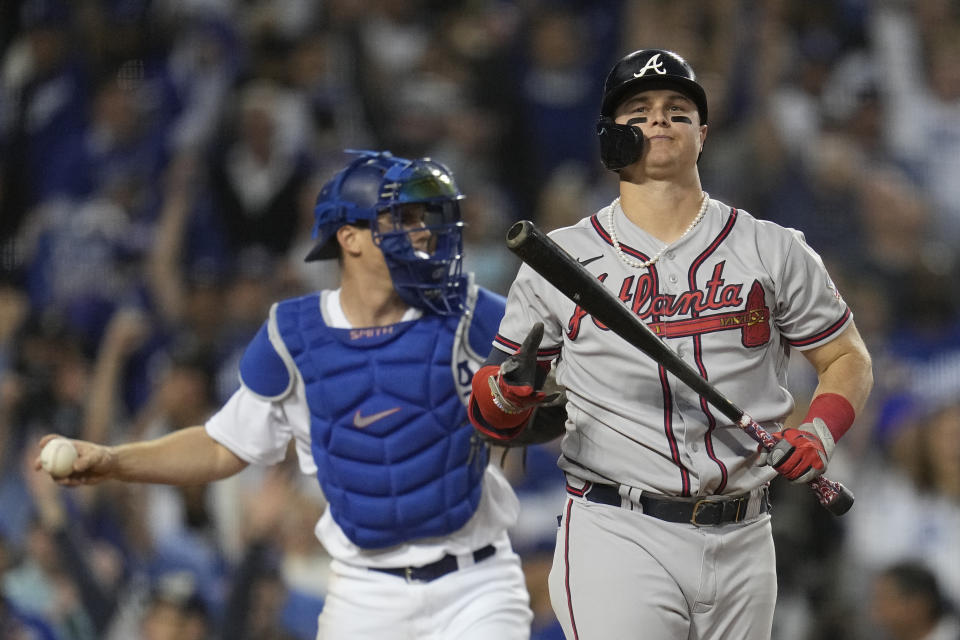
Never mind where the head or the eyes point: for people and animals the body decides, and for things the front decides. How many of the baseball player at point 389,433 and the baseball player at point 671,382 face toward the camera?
2

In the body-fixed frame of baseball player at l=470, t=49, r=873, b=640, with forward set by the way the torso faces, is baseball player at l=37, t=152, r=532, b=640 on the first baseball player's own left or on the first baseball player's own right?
on the first baseball player's own right

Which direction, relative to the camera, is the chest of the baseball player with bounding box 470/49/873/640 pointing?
toward the camera

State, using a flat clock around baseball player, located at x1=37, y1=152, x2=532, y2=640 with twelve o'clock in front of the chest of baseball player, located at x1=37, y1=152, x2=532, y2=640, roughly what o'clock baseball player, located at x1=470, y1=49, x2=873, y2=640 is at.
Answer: baseball player, located at x1=470, y1=49, x2=873, y2=640 is roughly at 11 o'clock from baseball player, located at x1=37, y1=152, x2=532, y2=640.

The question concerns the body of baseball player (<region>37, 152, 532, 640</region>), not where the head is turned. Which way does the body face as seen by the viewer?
toward the camera
